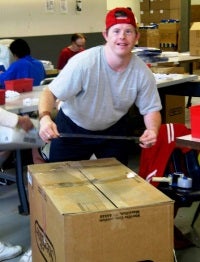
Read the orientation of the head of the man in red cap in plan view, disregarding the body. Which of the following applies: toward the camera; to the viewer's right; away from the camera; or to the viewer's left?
toward the camera

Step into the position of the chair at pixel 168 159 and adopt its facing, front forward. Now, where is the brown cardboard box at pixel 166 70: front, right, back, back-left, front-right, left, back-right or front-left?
back-left

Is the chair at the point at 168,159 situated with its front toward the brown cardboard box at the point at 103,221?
no

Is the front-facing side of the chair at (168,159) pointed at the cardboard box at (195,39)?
no

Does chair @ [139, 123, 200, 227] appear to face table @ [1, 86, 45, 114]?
no
